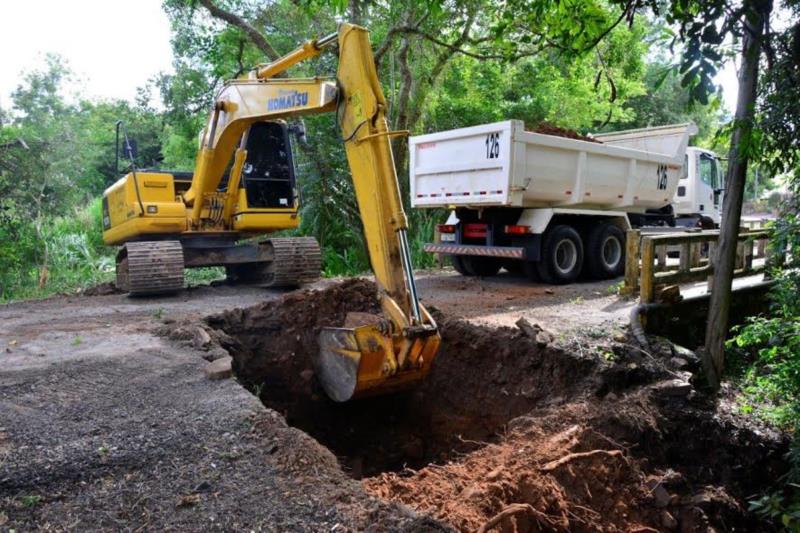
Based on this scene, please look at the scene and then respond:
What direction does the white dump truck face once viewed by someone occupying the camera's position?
facing away from the viewer and to the right of the viewer

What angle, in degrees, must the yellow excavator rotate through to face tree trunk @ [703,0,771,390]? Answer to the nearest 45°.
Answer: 0° — it already faces it

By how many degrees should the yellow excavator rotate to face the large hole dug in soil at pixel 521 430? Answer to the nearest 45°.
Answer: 0° — it already faces it

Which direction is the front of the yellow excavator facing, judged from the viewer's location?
facing the viewer and to the right of the viewer

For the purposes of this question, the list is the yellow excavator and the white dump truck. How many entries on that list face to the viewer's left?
0

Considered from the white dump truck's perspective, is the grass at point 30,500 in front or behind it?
behind

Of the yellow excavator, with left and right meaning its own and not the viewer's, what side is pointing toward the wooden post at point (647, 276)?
front

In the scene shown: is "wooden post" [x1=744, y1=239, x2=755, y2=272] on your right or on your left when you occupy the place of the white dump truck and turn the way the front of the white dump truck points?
on your right

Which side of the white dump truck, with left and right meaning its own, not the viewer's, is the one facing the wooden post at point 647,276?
right

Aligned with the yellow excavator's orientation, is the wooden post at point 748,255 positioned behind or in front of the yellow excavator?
in front

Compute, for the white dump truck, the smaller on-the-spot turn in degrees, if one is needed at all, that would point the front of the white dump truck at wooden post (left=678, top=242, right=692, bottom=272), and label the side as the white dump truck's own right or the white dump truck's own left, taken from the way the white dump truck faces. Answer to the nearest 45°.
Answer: approximately 90° to the white dump truck's own right

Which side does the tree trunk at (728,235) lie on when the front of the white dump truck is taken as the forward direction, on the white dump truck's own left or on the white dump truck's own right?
on the white dump truck's own right

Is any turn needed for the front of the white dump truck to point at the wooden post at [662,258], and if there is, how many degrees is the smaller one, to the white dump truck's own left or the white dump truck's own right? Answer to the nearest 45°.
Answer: approximately 90° to the white dump truck's own right

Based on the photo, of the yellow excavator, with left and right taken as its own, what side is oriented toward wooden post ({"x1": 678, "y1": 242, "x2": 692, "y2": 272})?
front

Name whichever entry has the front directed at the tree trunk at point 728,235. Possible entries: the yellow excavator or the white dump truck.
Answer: the yellow excavator
